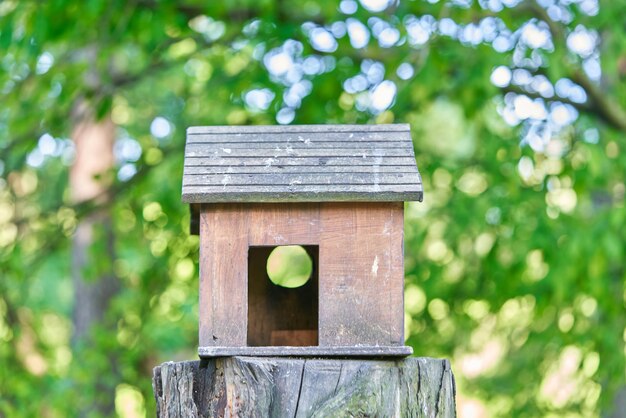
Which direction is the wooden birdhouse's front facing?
toward the camera

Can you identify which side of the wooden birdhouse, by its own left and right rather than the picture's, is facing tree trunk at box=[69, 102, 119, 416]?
back
